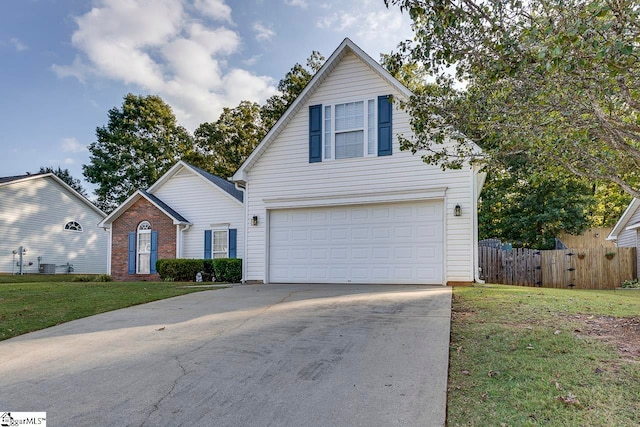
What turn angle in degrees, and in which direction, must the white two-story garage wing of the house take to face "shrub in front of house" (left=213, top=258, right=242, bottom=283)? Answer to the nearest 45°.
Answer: approximately 135° to its right

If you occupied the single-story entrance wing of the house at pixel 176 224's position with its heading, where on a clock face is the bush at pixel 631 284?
The bush is roughly at 10 o'clock from the single-story entrance wing of the house.

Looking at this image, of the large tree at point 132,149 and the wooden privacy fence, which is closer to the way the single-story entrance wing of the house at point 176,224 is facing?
the wooden privacy fence

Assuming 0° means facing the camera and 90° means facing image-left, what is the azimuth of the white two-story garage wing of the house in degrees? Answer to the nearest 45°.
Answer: approximately 0°

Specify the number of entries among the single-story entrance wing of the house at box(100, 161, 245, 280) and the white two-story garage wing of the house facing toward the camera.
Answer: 2
